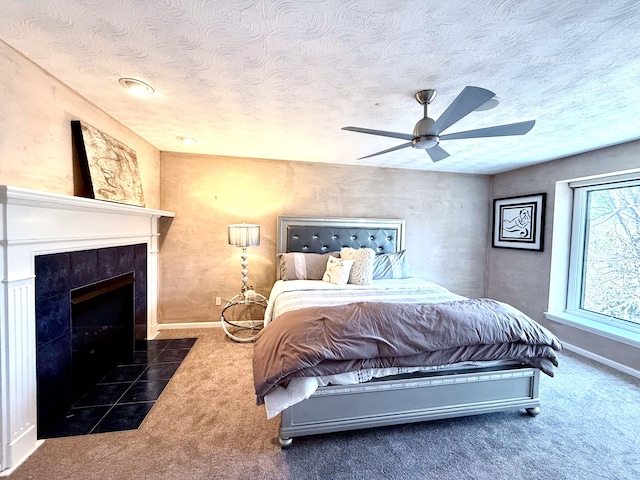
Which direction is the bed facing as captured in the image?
toward the camera

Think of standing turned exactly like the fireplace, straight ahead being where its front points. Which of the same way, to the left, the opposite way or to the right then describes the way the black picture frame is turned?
the opposite way

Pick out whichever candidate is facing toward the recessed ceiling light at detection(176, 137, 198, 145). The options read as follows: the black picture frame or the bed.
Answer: the black picture frame

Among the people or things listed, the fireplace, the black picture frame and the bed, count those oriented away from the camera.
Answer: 0

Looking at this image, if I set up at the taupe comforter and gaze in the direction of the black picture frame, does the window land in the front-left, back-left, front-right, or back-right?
front-right

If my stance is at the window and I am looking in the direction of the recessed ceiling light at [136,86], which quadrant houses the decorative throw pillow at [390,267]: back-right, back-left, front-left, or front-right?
front-right

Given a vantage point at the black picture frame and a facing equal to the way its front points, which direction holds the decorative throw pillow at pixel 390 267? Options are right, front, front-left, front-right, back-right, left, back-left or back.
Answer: front

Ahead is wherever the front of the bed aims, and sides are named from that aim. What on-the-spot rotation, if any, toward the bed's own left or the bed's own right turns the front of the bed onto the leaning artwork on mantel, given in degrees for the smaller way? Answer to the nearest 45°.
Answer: approximately 90° to the bed's own right

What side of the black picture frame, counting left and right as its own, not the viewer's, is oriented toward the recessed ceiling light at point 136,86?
front

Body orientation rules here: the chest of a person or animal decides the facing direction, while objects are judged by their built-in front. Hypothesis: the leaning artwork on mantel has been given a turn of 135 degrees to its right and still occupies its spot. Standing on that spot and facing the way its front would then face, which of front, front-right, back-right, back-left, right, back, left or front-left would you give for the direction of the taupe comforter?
back-left

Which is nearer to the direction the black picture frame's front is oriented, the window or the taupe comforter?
the taupe comforter

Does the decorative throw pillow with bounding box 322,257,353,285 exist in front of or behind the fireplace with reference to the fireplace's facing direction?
in front

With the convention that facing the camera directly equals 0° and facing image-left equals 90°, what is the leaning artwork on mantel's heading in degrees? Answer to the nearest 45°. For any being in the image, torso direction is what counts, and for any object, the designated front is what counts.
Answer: approximately 315°

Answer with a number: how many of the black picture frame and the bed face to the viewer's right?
0

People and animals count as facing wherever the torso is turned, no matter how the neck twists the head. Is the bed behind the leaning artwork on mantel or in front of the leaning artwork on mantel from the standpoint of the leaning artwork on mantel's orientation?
in front

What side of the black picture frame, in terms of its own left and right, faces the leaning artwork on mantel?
front
